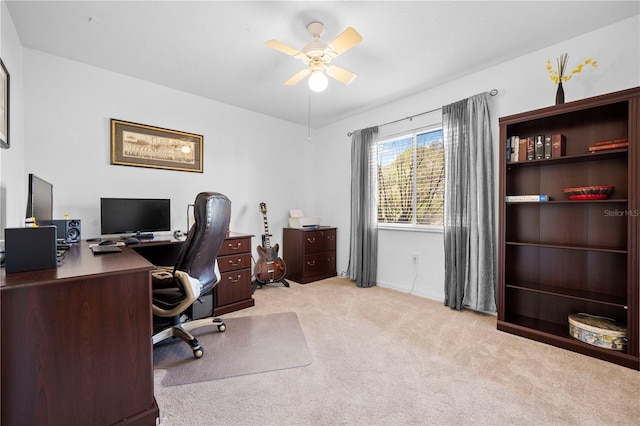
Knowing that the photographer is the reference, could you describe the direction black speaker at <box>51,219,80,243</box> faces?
facing the viewer and to the right of the viewer

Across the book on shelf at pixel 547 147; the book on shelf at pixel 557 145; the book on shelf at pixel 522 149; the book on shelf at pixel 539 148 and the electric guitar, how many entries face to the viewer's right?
0

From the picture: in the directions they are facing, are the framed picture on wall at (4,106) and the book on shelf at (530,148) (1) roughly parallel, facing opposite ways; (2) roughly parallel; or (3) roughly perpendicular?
roughly parallel, facing opposite ways

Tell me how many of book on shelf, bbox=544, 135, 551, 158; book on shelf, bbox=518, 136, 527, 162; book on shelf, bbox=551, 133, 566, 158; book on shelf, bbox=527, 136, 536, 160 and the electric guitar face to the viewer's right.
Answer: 0

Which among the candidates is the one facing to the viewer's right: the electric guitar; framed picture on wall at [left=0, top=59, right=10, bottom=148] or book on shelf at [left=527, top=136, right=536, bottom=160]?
the framed picture on wall

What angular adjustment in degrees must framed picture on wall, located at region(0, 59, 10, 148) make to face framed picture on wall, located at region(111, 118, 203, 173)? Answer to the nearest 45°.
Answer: approximately 45° to its left

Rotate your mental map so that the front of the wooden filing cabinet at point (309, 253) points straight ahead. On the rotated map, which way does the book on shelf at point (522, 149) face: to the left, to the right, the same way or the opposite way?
to the right

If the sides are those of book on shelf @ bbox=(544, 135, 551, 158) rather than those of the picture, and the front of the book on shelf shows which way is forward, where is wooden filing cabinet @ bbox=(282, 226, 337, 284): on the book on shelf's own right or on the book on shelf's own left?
on the book on shelf's own right
